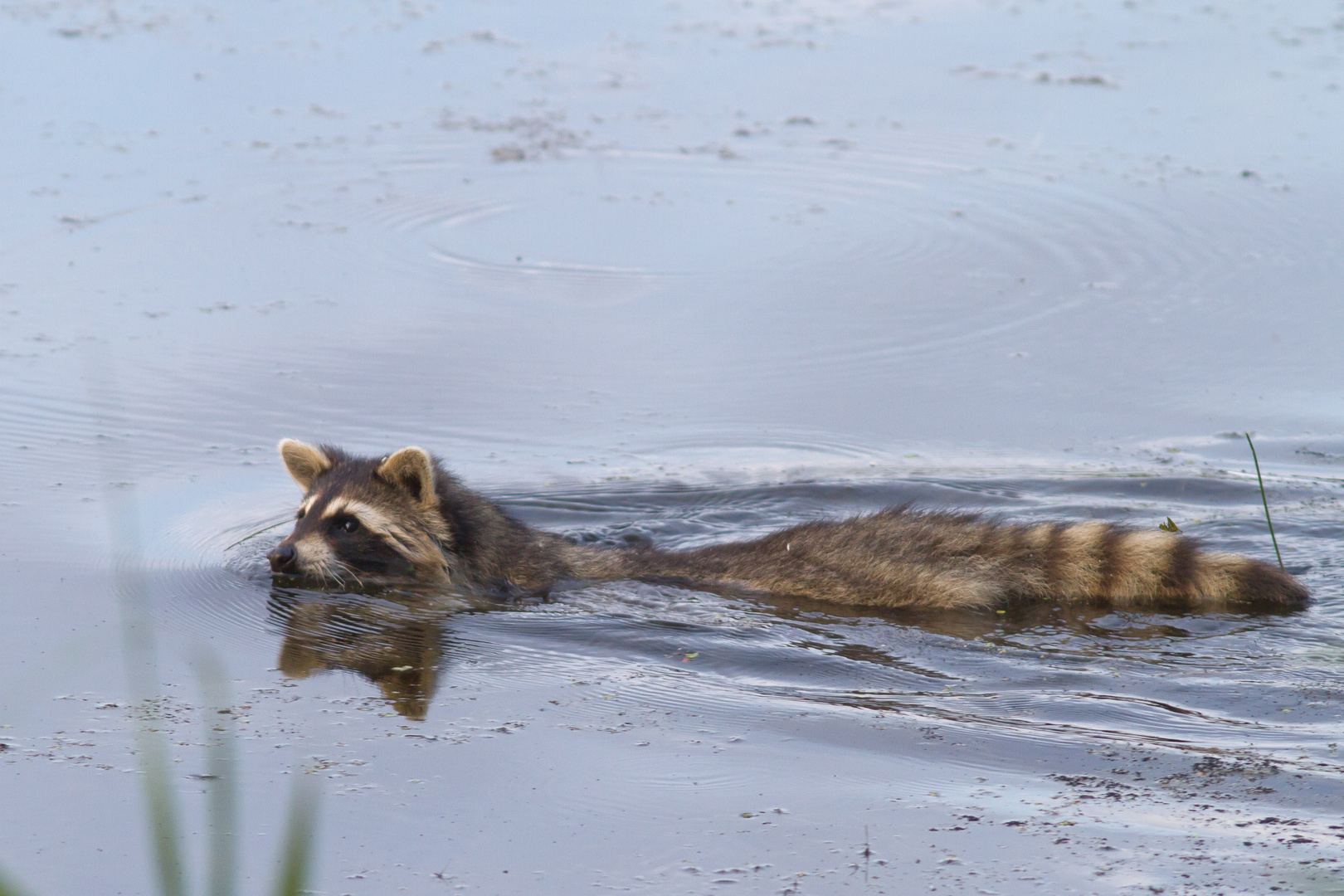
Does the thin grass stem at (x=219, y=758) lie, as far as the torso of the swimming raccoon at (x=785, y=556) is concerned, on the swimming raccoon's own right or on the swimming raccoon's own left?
on the swimming raccoon's own left

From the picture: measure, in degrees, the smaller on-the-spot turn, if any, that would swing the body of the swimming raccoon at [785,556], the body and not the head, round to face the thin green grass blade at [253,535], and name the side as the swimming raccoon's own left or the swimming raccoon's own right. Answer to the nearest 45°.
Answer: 0° — it already faces it

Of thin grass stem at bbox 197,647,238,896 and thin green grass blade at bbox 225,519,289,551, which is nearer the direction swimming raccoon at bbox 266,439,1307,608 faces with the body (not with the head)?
the thin green grass blade

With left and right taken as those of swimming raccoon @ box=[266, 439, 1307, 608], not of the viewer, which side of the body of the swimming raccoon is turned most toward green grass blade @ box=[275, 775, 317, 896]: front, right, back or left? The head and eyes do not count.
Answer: left

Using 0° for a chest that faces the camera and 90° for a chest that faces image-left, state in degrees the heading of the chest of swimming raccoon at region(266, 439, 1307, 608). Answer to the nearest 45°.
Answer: approximately 90°

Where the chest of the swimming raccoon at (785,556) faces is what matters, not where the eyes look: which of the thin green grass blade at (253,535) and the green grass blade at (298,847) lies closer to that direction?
the thin green grass blade
